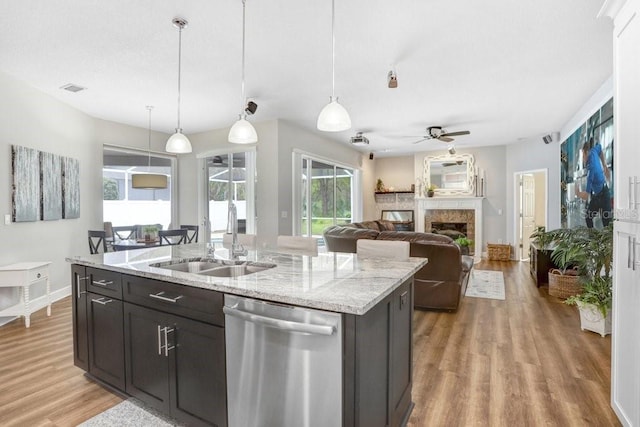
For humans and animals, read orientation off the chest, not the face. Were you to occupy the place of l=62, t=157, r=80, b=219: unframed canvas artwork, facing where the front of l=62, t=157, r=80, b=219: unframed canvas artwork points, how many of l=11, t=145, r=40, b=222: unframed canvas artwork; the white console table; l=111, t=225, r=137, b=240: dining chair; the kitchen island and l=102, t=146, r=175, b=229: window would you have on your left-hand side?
2

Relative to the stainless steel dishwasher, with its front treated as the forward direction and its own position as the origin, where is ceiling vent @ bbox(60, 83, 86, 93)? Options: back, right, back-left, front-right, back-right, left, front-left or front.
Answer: right

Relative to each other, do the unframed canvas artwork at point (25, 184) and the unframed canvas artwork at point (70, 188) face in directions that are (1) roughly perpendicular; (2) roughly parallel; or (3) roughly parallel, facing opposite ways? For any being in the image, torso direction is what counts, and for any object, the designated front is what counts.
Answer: roughly parallel

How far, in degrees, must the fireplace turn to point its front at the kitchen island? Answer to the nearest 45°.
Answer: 0° — it already faces it

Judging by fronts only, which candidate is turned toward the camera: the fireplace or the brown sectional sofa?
the fireplace

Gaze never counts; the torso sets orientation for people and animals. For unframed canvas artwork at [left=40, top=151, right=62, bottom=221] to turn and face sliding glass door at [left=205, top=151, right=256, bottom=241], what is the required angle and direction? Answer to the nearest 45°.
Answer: approximately 45° to its left

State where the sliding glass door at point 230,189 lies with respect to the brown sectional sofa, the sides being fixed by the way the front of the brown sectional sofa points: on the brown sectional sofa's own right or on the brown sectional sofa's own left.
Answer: on the brown sectional sofa's own left

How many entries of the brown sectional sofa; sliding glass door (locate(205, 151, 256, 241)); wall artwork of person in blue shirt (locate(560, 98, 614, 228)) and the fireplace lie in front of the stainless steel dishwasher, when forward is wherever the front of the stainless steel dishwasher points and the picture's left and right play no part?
0

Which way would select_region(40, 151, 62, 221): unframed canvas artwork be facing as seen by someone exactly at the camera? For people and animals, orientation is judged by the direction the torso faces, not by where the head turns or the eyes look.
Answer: facing the viewer and to the right of the viewer

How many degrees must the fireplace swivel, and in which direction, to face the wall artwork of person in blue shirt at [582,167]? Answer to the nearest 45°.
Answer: approximately 45° to its left

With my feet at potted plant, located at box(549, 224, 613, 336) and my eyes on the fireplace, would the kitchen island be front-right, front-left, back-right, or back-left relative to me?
back-left
